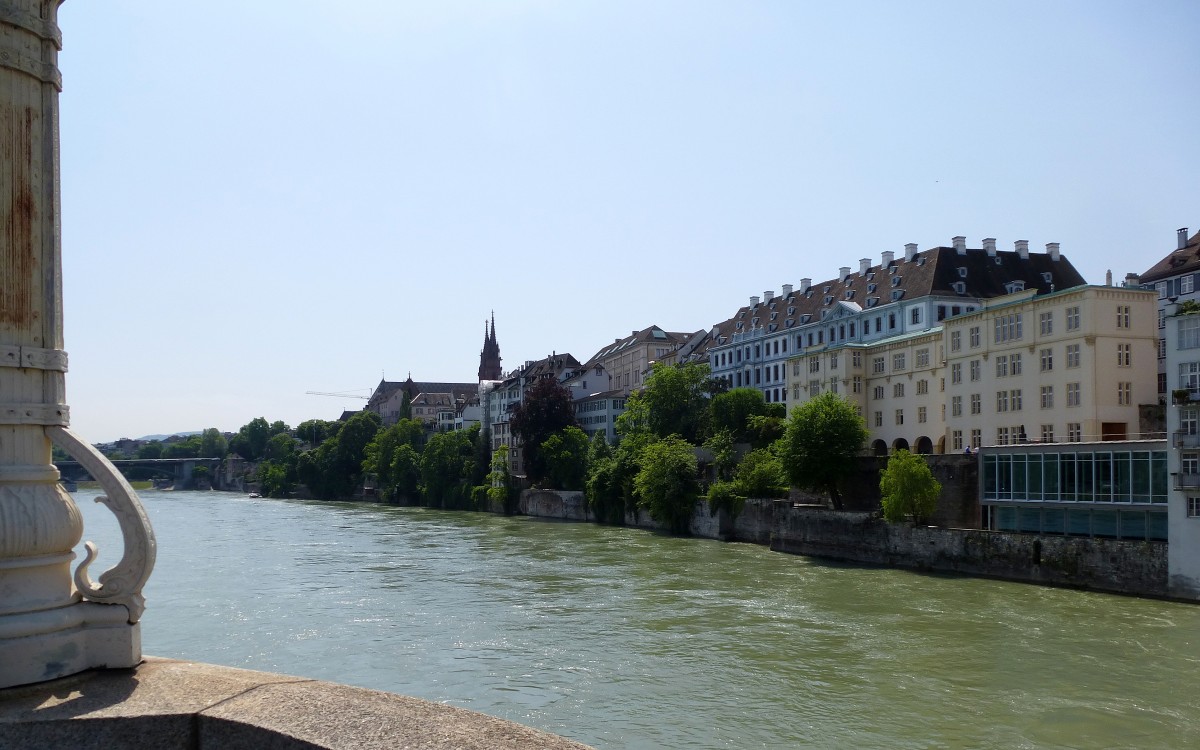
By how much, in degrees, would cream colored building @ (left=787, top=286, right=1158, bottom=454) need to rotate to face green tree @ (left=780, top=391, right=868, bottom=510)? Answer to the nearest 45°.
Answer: approximately 90° to its right

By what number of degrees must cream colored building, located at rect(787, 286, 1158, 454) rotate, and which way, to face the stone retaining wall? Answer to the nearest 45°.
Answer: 0° — it already faces it

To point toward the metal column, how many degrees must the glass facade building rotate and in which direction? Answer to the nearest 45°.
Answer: approximately 45° to its left

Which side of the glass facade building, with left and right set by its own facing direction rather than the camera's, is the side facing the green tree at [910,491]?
right

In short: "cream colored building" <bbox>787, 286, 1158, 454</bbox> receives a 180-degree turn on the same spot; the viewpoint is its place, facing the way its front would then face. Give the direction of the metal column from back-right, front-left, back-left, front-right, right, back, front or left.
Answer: back-right

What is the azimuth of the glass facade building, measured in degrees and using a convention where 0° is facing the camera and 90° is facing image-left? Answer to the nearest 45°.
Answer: approximately 45°

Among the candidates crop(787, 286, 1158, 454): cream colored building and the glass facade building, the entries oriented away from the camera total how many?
0

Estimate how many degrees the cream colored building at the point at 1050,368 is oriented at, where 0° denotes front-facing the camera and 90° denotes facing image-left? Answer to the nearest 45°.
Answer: approximately 45°
